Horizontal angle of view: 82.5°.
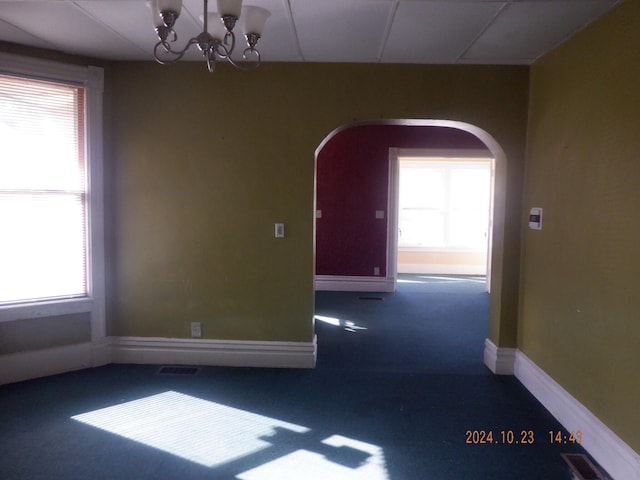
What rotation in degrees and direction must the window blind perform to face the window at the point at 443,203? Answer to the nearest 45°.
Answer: approximately 45° to its left

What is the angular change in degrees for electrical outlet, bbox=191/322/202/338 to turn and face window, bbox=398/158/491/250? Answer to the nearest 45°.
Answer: approximately 135° to its left

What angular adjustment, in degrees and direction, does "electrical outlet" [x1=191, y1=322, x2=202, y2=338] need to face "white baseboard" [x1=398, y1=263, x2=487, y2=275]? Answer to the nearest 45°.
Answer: approximately 135° to its left

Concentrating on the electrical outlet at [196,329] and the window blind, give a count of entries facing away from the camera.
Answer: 0

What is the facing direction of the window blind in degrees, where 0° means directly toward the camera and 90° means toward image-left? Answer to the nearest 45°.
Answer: approximately 315°

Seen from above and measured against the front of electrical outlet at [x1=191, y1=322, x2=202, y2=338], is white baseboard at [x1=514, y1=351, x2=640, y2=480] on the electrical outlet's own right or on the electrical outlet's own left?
on the electrical outlet's own left
